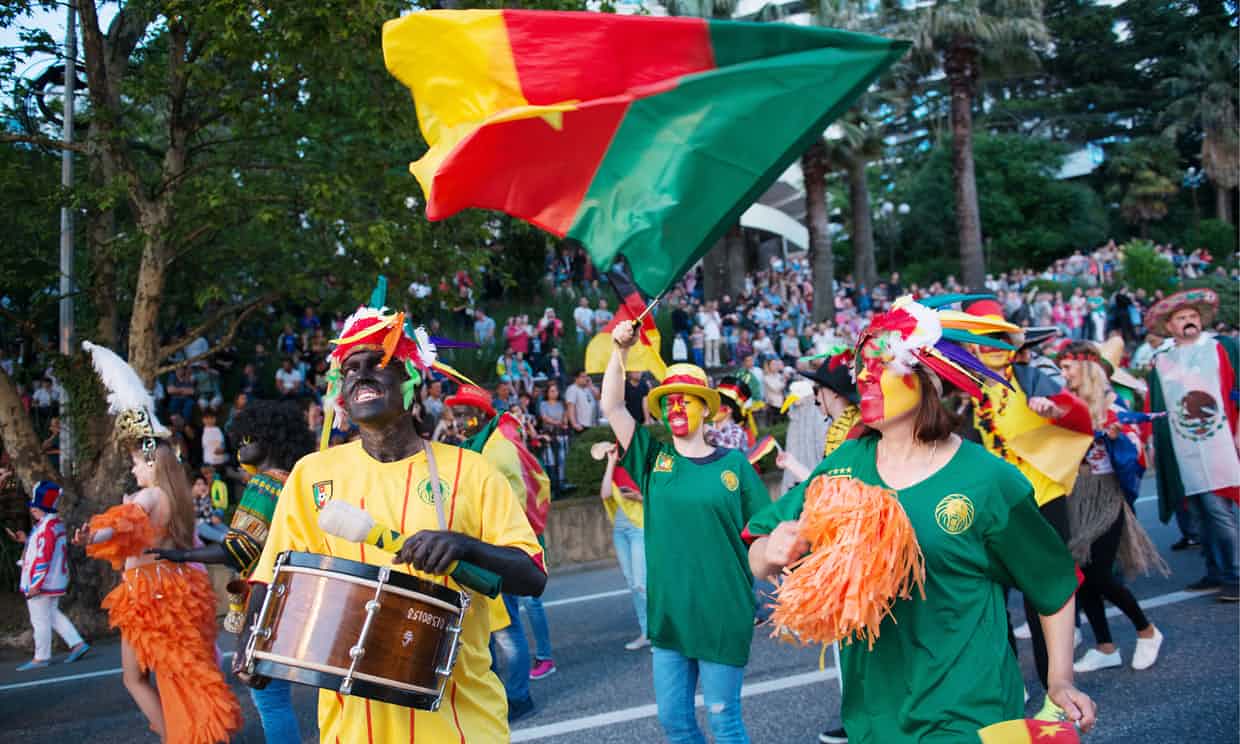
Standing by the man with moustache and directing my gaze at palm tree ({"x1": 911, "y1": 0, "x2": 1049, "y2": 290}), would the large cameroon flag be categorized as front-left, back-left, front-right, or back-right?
back-left

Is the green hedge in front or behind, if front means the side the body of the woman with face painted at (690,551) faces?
behind

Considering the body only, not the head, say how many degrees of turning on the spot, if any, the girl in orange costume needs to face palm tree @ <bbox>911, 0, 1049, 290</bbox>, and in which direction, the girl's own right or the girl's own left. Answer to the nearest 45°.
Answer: approximately 135° to the girl's own right

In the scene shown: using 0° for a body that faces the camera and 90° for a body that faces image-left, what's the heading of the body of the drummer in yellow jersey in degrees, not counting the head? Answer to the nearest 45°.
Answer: approximately 45°

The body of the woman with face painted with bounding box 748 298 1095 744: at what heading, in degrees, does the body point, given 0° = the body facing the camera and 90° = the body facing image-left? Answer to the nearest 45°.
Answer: approximately 45°

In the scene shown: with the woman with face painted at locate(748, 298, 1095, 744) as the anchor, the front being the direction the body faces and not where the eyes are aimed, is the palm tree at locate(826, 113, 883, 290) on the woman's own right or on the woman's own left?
on the woman's own right

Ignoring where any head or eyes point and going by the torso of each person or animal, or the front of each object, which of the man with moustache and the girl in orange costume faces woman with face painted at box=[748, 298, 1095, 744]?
the man with moustache

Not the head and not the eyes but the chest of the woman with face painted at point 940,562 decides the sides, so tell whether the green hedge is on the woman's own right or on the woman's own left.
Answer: on the woman's own right
